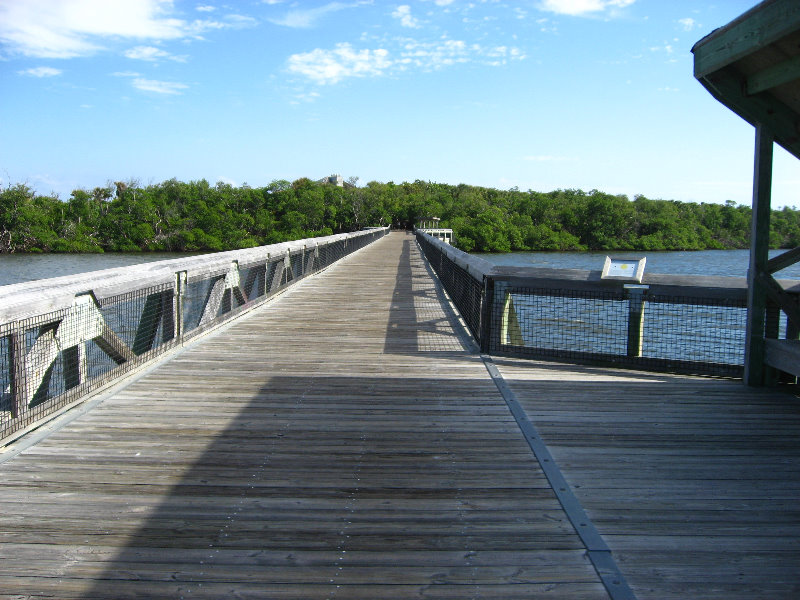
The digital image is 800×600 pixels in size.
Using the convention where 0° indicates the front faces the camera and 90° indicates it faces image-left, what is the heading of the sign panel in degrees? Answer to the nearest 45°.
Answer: approximately 0°
